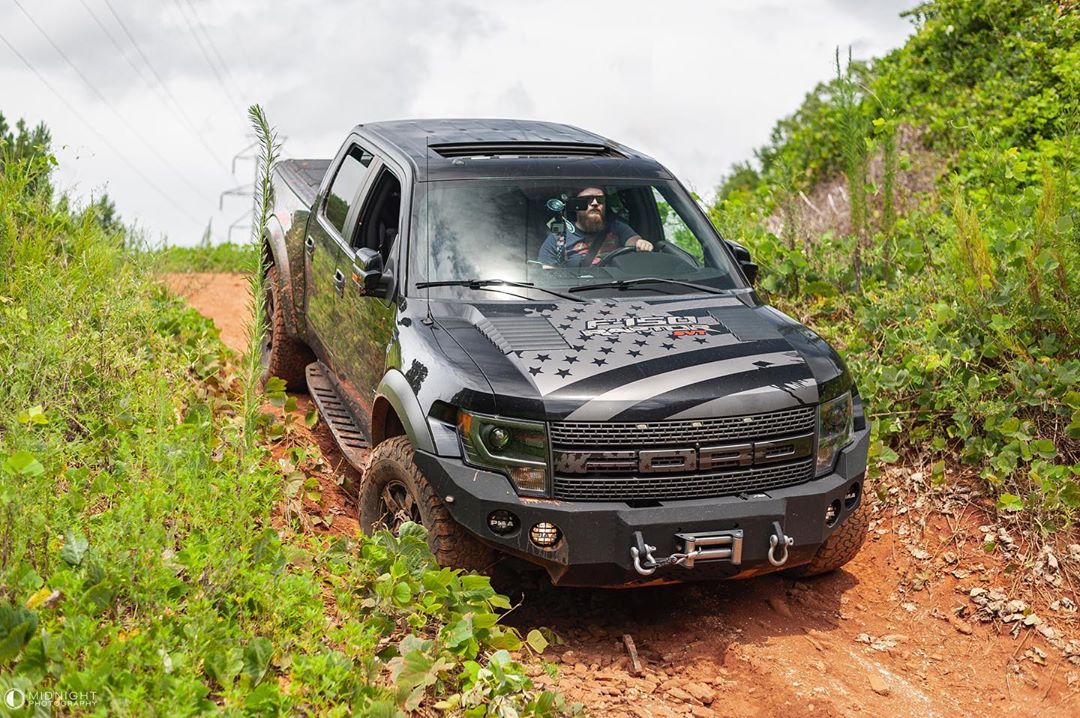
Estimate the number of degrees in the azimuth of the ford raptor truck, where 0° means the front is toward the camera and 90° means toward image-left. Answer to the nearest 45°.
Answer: approximately 315°

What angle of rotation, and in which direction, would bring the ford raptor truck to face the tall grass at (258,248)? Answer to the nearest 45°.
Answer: approximately 90° to its right

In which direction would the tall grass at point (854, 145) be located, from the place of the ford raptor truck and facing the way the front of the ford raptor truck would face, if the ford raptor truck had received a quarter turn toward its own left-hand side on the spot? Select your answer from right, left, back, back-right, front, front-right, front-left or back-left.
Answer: front

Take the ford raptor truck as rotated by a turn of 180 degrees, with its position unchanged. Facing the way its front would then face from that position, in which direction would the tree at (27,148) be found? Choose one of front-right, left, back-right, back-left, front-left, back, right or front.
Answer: front
